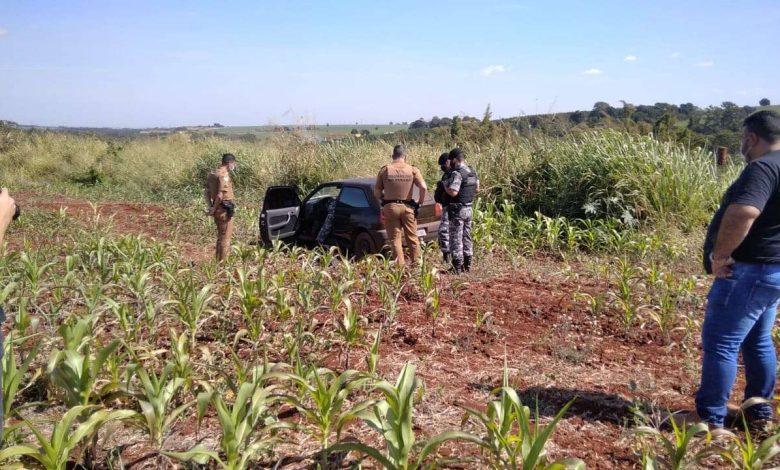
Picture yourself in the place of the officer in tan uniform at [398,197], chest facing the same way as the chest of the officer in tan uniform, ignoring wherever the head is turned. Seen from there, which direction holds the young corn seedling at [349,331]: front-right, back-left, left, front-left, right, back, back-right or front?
back

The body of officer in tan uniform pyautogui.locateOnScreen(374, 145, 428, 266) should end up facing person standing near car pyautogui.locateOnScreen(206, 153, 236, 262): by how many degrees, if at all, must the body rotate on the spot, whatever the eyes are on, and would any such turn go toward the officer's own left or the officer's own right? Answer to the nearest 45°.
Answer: approximately 90° to the officer's own left

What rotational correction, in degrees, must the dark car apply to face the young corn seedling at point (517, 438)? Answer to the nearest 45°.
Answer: approximately 135° to its left

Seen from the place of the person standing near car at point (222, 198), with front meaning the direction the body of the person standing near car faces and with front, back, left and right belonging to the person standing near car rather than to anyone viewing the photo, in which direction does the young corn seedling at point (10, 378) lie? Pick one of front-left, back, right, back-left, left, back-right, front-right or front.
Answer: right

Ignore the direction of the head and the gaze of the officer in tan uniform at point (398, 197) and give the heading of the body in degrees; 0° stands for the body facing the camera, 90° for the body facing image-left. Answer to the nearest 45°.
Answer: approximately 180°

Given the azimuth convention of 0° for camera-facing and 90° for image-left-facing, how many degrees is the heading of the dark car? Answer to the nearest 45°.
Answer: approximately 135°

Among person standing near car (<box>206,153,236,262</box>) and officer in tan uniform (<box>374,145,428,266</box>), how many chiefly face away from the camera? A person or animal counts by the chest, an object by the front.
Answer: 1

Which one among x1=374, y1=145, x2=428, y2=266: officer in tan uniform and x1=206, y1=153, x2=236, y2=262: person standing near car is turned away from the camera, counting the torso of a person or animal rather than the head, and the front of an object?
the officer in tan uniform

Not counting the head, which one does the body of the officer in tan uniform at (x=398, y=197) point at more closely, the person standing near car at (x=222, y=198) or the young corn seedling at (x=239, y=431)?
the person standing near car

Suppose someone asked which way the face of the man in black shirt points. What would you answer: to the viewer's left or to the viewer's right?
to the viewer's left

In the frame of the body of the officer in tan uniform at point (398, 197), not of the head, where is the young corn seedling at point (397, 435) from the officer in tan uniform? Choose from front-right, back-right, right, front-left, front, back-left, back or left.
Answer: back
